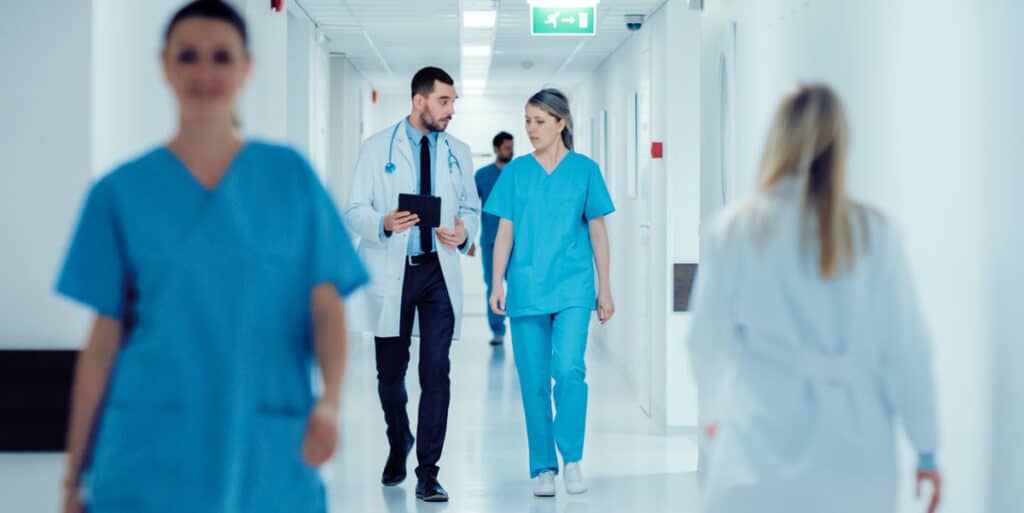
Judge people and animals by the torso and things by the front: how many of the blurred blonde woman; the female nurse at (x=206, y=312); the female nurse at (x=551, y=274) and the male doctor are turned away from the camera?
1

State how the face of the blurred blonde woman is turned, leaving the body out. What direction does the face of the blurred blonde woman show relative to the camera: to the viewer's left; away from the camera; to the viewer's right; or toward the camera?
away from the camera

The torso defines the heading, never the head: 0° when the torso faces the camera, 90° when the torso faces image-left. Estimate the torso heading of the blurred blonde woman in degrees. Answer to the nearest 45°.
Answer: approximately 180°

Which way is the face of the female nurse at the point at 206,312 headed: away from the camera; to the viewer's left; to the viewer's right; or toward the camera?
toward the camera

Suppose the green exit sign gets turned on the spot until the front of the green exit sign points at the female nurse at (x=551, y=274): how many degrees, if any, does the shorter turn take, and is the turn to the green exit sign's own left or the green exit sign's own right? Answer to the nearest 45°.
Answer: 0° — it already faces them

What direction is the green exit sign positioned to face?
toward the camera

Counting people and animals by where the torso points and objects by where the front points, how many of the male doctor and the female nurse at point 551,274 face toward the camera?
2

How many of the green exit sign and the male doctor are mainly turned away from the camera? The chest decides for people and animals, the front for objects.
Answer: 0

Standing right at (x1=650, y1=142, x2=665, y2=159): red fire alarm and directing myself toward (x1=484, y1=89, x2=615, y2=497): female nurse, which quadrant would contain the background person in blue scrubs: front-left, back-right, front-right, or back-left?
back-right

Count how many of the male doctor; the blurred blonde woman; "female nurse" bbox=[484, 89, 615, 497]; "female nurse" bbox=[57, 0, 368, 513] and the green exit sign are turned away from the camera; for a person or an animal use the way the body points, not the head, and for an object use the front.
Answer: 1

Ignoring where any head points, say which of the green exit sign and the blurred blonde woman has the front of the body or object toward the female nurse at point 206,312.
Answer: the green exit sign

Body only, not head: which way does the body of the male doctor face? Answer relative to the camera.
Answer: toward the camera

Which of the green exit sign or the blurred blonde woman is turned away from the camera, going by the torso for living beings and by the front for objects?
the blurred blonde woman
